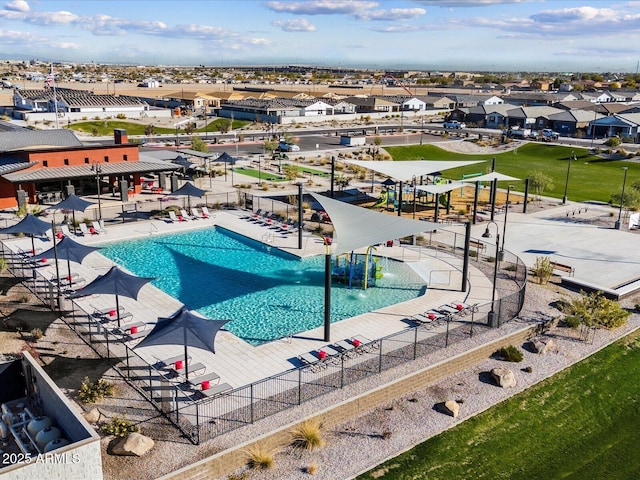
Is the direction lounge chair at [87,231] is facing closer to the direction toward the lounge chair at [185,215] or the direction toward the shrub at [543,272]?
the shrub

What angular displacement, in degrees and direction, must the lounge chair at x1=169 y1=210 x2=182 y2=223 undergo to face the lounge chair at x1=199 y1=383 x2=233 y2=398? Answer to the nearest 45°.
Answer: approximately 45° to its right

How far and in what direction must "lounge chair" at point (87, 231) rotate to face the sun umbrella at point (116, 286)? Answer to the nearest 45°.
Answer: approximately 45° to its right

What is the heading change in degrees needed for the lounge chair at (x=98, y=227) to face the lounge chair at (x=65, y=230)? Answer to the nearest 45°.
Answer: approximately 135° to its right

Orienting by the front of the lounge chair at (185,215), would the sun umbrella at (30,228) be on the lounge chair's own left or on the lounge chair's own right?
on the lounge chair's own right

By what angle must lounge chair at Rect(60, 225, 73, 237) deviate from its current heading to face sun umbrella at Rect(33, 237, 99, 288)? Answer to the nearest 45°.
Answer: approximately 45° to its right
